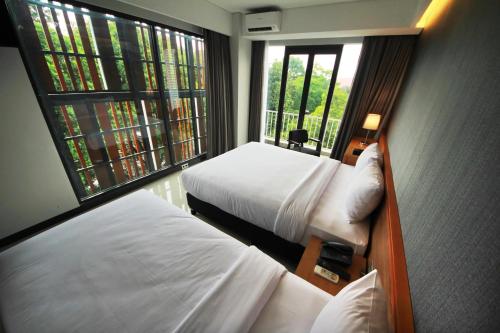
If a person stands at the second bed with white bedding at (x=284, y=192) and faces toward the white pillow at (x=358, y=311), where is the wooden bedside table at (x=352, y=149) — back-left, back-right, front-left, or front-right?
back-left

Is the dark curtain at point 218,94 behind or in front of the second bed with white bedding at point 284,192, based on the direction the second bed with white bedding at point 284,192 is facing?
in front

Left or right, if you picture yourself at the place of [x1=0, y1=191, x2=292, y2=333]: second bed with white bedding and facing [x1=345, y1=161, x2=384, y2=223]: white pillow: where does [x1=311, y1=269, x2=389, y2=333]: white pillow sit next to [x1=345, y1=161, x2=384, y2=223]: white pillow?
right

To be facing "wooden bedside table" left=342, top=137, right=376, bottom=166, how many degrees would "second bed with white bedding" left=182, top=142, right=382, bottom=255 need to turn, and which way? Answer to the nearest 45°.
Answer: approximately 90° to its right

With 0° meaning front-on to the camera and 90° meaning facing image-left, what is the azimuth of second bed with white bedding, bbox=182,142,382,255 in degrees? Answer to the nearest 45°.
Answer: approximately 135°

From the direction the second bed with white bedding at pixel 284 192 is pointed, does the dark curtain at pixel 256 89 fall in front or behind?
in front

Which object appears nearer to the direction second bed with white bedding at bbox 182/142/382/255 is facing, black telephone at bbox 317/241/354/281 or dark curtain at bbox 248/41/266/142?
the dark curtain

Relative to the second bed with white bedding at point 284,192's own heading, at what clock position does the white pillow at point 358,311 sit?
The white pillow is roughly at 7 o'clock from the second bed with white bedding.

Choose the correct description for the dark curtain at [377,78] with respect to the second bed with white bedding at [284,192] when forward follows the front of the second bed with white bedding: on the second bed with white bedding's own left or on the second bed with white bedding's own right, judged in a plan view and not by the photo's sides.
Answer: on the second bed with white bedding's own right

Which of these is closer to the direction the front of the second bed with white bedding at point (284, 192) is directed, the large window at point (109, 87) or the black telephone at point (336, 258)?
the large window

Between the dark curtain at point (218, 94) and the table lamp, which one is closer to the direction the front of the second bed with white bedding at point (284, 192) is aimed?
the dark curtain

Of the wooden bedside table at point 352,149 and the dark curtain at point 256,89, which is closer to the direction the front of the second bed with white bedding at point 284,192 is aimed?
the dark curtain

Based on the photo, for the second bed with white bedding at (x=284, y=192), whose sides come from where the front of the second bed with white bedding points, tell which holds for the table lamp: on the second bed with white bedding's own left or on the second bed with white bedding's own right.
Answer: on the second bed with white bedding's own right
